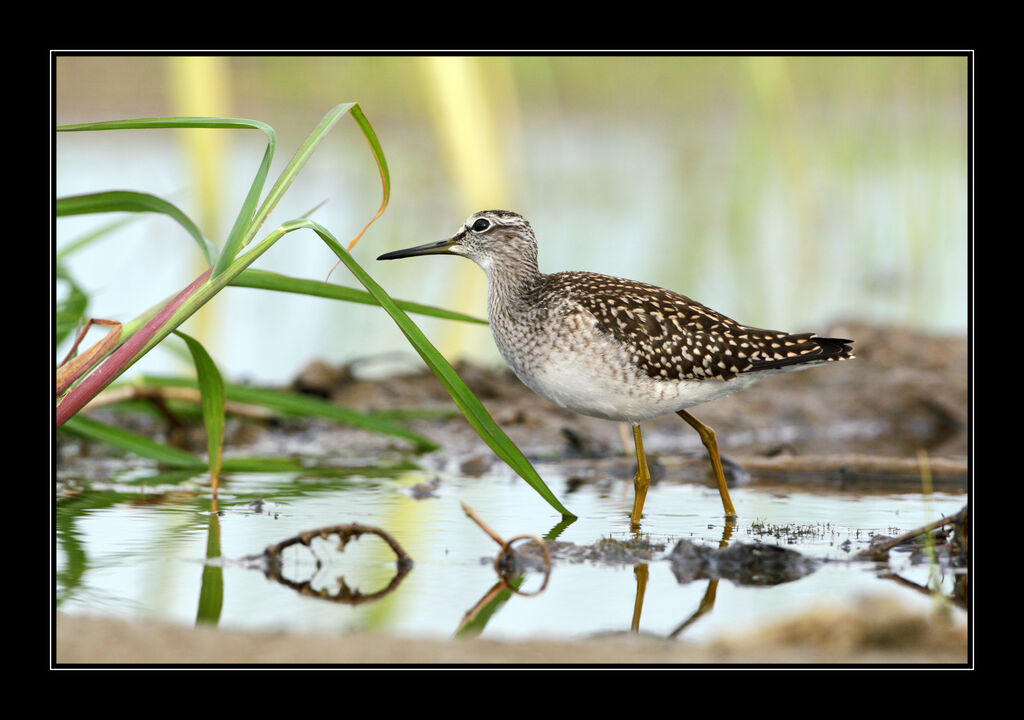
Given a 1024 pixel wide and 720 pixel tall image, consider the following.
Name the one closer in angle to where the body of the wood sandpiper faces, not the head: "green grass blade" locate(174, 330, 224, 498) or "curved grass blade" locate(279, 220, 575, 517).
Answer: the green grass blade

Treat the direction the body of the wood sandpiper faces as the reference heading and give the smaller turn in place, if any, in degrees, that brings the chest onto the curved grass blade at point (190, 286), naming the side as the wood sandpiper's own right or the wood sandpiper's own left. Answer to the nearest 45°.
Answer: approximately 45° to the wood sandpiper's own left

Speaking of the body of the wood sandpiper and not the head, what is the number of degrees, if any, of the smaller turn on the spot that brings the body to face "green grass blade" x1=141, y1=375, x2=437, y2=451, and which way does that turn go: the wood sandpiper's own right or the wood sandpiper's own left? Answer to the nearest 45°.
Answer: approximately 45° to the wood sandpiper's own right

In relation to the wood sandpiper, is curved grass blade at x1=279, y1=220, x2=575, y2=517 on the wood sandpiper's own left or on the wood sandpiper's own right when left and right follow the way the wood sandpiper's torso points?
on the wood sandpiper's own left

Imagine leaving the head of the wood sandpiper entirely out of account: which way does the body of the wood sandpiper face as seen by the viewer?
to the viewer's left
